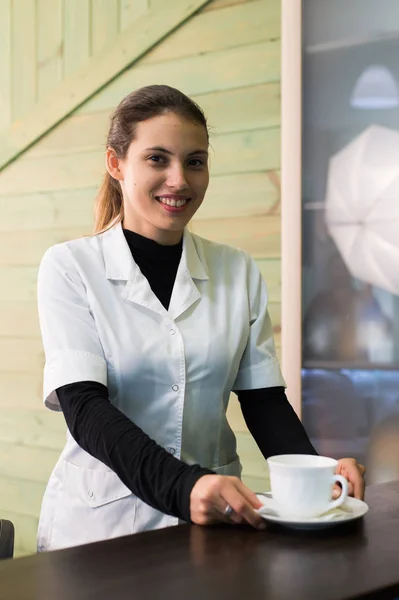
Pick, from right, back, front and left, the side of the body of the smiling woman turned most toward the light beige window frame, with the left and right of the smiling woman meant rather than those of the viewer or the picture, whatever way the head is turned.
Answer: left

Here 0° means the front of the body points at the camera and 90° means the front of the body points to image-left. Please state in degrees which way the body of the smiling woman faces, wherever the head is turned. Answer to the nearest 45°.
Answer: approximately 315°

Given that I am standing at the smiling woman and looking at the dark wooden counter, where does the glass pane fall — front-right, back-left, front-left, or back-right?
back-left

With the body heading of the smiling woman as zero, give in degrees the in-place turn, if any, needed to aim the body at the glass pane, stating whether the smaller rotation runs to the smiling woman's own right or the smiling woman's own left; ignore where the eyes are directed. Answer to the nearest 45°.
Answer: approximately 90° to the smiling woman's own left
